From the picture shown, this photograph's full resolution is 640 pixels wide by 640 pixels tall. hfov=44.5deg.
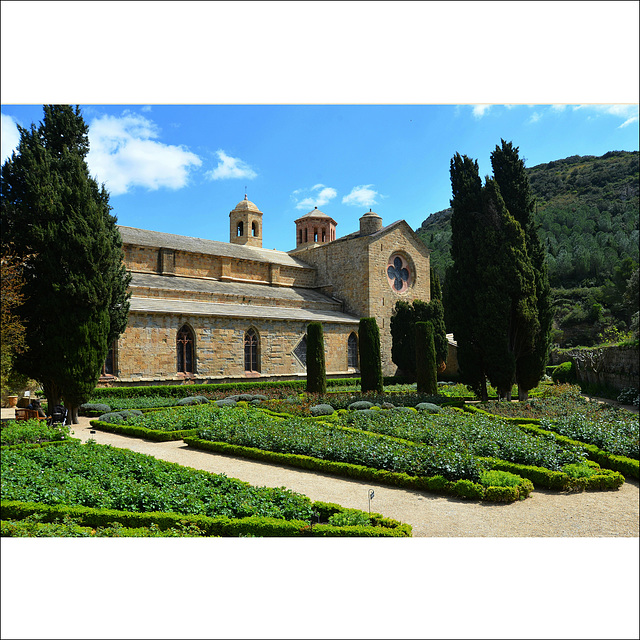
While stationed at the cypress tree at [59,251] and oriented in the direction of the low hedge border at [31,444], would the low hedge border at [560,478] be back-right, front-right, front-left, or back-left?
front-left

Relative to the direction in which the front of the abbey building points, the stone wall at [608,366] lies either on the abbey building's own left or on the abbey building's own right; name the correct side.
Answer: on the abbey building's own left

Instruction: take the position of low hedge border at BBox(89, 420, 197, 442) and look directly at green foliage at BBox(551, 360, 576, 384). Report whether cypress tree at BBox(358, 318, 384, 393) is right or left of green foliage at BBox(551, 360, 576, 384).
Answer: left

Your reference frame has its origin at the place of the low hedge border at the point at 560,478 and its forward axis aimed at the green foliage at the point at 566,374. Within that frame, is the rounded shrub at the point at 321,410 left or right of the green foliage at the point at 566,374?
left

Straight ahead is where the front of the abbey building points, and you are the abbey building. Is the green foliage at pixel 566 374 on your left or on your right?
on your left
